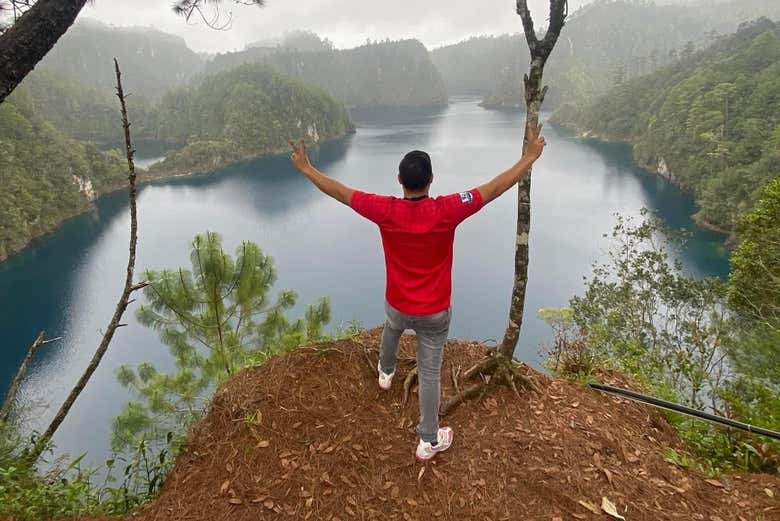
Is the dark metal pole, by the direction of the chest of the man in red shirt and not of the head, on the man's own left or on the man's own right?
on the man's own right

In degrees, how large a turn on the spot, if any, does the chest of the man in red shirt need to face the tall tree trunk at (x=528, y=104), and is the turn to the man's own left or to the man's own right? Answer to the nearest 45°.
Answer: approximately 45° to the man's own right

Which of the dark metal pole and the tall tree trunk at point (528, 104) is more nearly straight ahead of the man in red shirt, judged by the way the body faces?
the tall tree trunk

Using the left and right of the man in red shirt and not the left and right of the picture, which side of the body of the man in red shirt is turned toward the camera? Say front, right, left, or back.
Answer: back

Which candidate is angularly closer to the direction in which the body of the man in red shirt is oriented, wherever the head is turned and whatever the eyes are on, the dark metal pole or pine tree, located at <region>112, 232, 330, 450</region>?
the pine tree

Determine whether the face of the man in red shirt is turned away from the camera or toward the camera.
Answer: away from the camera
